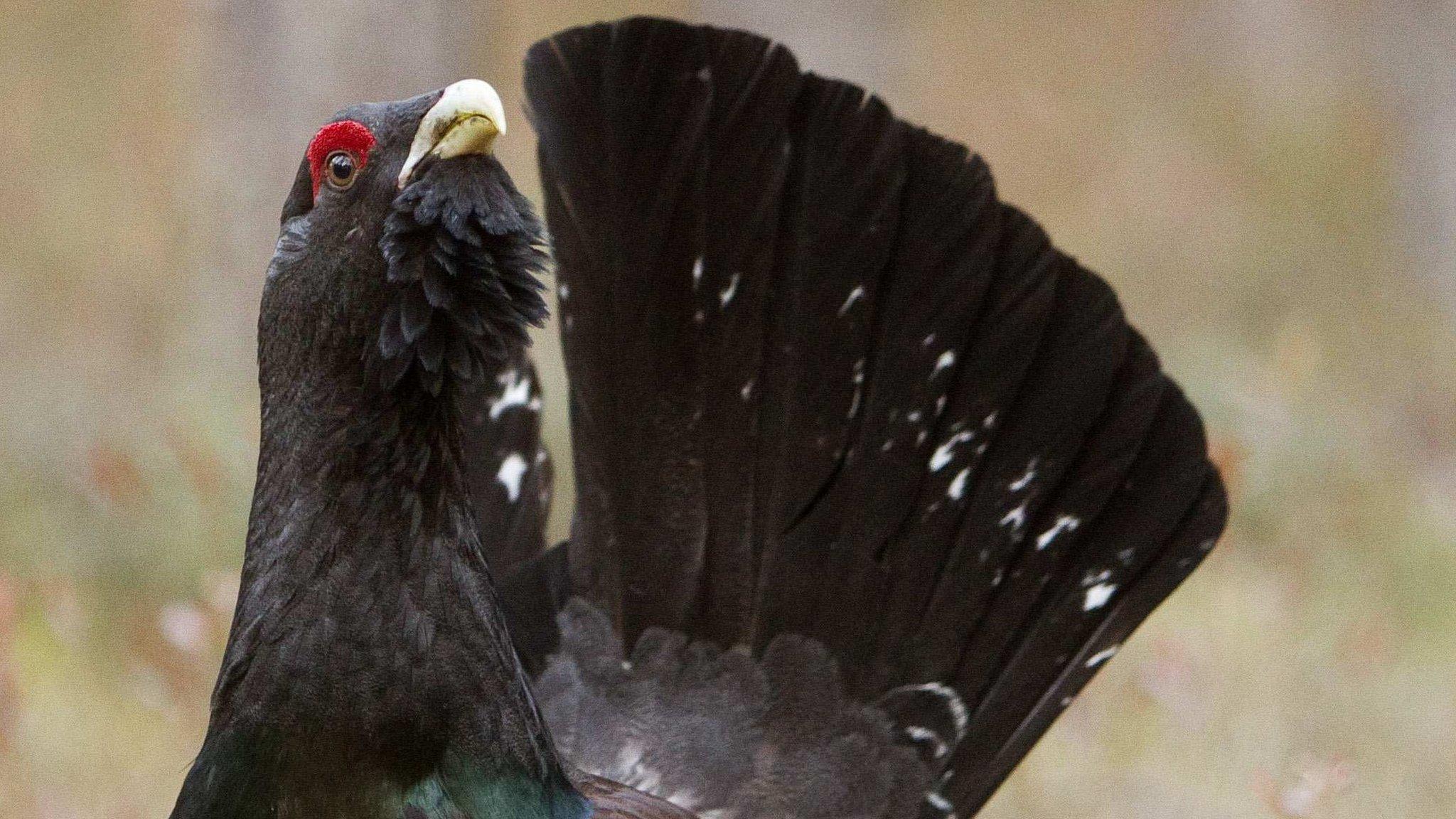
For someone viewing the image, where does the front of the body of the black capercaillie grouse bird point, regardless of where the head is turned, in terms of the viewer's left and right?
facing the viewer and to the left of the viewer
